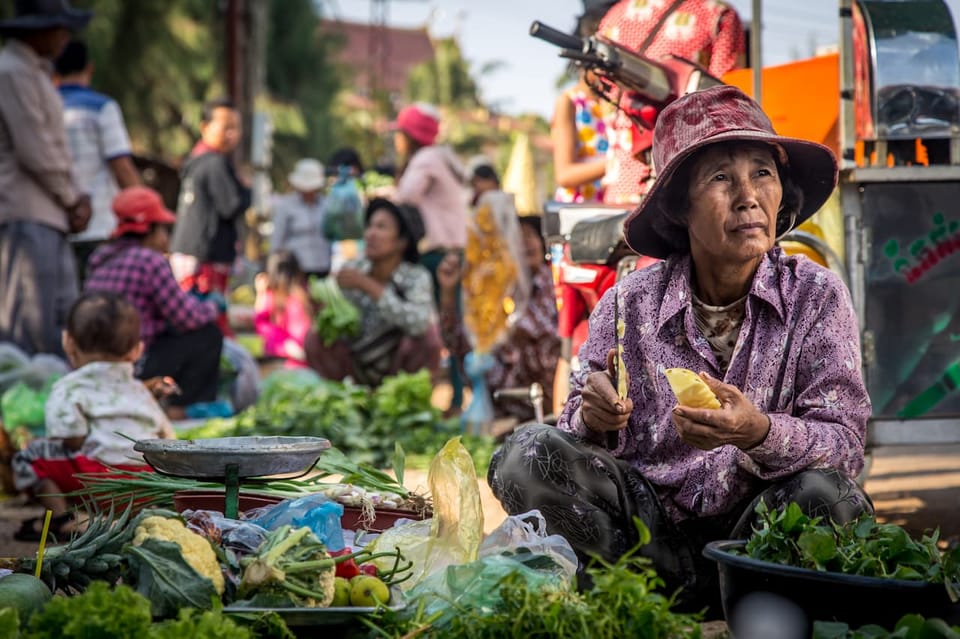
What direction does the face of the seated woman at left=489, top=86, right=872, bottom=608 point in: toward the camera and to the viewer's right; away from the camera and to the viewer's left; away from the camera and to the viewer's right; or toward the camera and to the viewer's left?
toward the camera and to the viewer's right

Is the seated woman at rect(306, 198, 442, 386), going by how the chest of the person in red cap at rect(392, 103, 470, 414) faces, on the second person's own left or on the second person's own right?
on the second person's own left

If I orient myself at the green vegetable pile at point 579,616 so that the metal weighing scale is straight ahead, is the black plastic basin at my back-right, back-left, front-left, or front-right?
back-right

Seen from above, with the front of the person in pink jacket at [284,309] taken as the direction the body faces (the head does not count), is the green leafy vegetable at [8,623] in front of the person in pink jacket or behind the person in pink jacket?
in front

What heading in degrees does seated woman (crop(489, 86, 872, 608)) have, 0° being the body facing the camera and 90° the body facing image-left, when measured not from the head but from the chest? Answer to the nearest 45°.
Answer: approximately 0°

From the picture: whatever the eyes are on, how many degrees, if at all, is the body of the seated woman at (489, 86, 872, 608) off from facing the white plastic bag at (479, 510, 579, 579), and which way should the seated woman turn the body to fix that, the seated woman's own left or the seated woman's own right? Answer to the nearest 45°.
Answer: approximately 45° to the seated woman's own right
